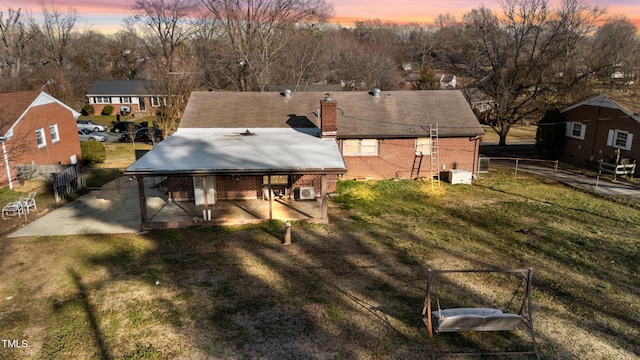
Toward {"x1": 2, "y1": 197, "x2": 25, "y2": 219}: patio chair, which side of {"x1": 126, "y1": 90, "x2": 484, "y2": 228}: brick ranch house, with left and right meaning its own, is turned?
left

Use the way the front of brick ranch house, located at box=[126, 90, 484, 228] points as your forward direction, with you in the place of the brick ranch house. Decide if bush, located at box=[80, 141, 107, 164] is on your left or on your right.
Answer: on your left

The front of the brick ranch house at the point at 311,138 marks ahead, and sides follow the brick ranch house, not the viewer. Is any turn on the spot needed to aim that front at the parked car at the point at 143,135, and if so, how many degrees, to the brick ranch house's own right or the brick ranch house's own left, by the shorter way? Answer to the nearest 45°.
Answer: approximately 45° to the brick ranch house's own left

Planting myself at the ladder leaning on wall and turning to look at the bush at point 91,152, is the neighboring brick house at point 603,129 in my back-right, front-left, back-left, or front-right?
back-right

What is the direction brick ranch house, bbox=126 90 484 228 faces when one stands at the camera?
facing away from the viewer
